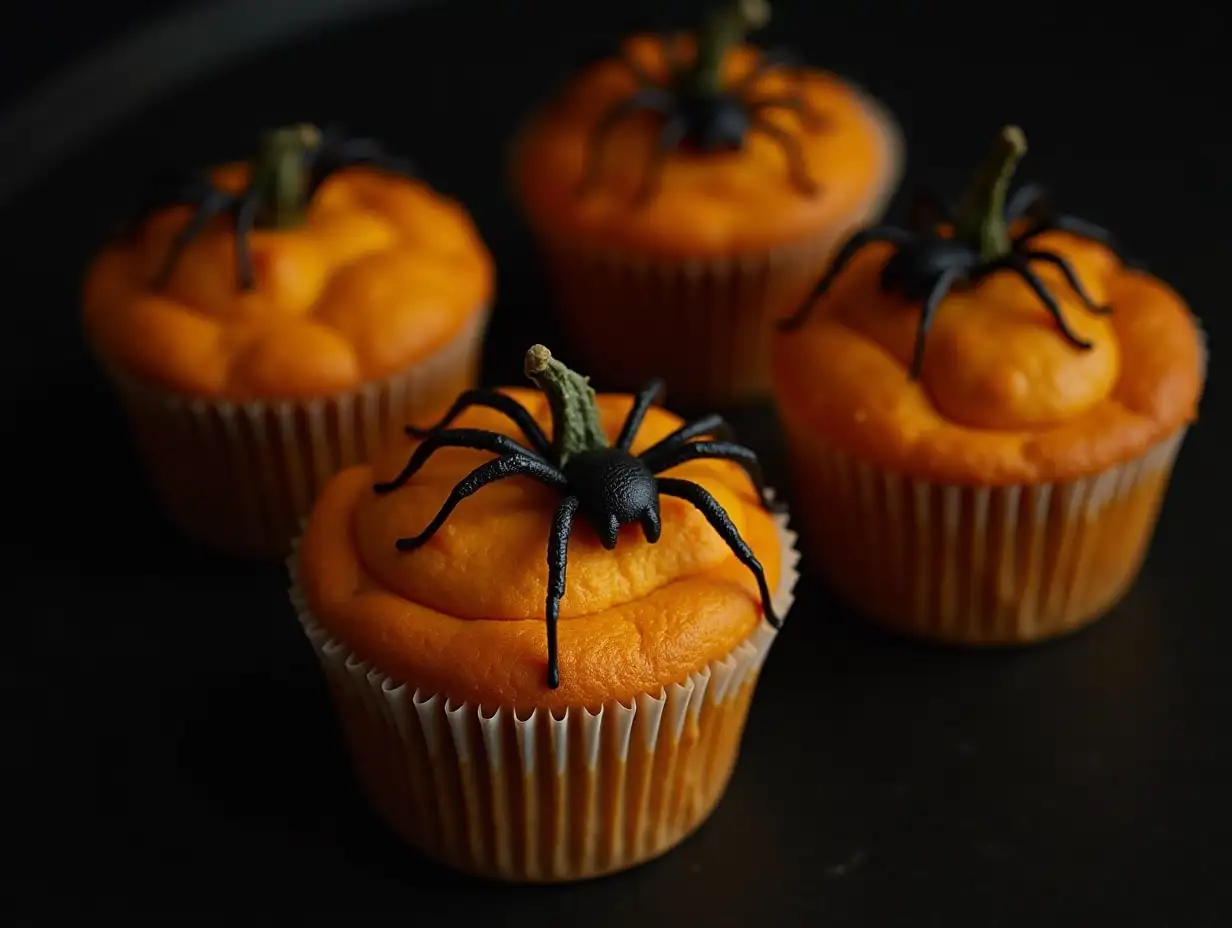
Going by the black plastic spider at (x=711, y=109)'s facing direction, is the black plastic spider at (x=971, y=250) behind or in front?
in front

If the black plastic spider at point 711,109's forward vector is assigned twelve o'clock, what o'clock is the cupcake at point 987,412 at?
The cupcake is roughly at 11 o'clock from the black plastic spider.

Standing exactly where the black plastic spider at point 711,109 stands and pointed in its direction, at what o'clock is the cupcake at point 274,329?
The cupcake is roughly at 2 o'clock from the black plastic spider.

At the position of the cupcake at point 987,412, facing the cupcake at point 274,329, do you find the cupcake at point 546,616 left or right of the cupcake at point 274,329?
left

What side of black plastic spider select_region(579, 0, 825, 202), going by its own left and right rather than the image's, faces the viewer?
front

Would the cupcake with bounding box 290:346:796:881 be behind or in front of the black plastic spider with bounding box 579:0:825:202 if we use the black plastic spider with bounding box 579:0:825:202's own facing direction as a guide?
in front

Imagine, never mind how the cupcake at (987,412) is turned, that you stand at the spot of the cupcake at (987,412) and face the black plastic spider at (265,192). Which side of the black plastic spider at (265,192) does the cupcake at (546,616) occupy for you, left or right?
left

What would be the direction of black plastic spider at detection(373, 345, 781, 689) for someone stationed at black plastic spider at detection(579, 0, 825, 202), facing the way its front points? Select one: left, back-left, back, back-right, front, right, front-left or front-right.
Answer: front
